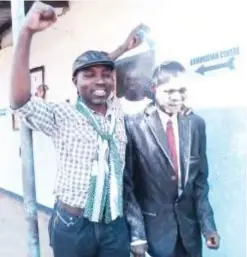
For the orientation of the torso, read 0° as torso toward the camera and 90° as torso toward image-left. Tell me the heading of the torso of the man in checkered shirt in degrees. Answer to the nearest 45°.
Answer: approximately 315°

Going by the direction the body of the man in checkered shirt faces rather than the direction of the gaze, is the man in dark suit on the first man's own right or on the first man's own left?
on the first man's own left
